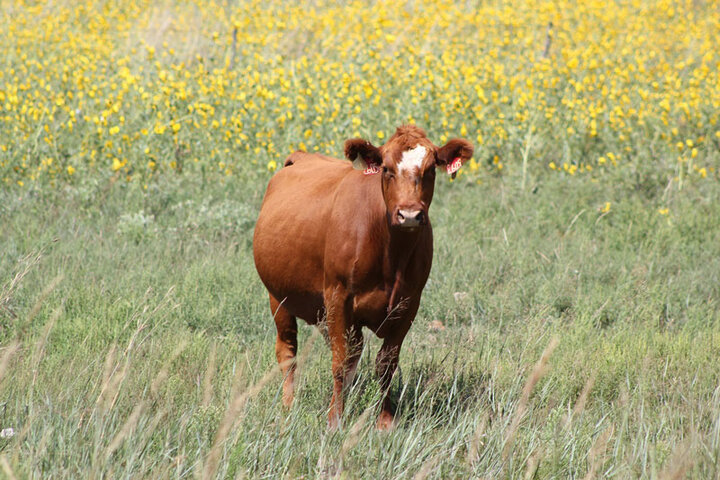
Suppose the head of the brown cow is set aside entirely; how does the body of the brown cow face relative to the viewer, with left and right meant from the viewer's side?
facing the viewer and to the right of the viewer
